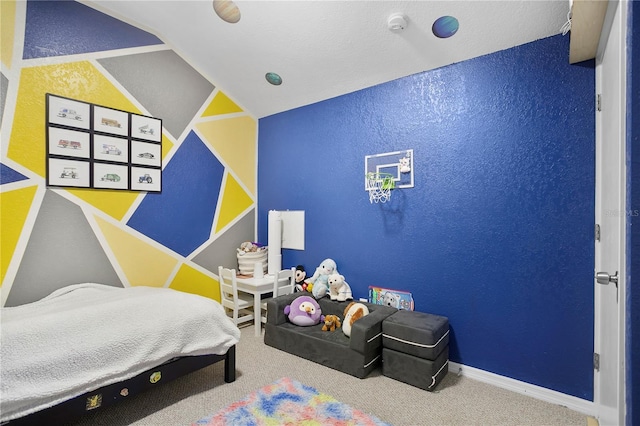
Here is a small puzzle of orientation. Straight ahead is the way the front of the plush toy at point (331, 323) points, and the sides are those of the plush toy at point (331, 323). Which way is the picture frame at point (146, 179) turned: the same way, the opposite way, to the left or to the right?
to the left

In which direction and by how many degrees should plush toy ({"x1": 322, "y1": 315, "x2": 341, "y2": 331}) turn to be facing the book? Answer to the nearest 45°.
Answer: approximately 135° to its left

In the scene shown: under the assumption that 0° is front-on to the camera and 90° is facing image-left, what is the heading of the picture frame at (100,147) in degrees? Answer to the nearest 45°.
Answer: approximately 315°
